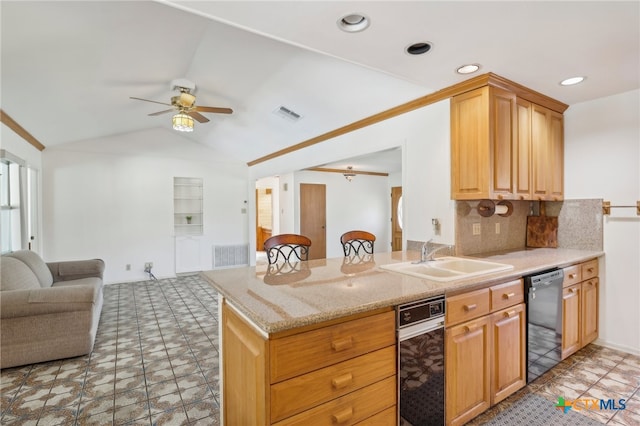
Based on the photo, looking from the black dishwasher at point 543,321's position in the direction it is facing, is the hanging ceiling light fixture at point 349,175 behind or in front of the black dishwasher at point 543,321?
behind

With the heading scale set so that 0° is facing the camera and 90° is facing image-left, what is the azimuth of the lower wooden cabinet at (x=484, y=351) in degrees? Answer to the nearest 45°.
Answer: approximately 315°

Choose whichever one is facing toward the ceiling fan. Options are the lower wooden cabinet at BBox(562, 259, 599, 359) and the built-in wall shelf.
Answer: the built-in wall shelf

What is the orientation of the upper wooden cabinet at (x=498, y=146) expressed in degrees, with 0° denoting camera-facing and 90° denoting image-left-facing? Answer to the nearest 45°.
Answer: approximately 315°

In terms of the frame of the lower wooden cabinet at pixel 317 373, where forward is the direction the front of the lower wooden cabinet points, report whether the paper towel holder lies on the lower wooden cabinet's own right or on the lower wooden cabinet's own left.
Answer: on the lower wooden cabinet's own left

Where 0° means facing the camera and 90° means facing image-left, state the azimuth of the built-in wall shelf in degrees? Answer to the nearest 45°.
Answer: approximately 0°

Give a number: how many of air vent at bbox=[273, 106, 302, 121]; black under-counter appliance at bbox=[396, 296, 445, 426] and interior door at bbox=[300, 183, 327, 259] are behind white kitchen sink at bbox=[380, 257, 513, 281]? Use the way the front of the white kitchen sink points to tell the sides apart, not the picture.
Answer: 2

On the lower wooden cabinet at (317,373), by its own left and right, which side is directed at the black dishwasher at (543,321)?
left

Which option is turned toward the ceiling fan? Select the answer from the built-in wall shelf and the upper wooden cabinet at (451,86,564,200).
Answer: the built-in wall shelf
